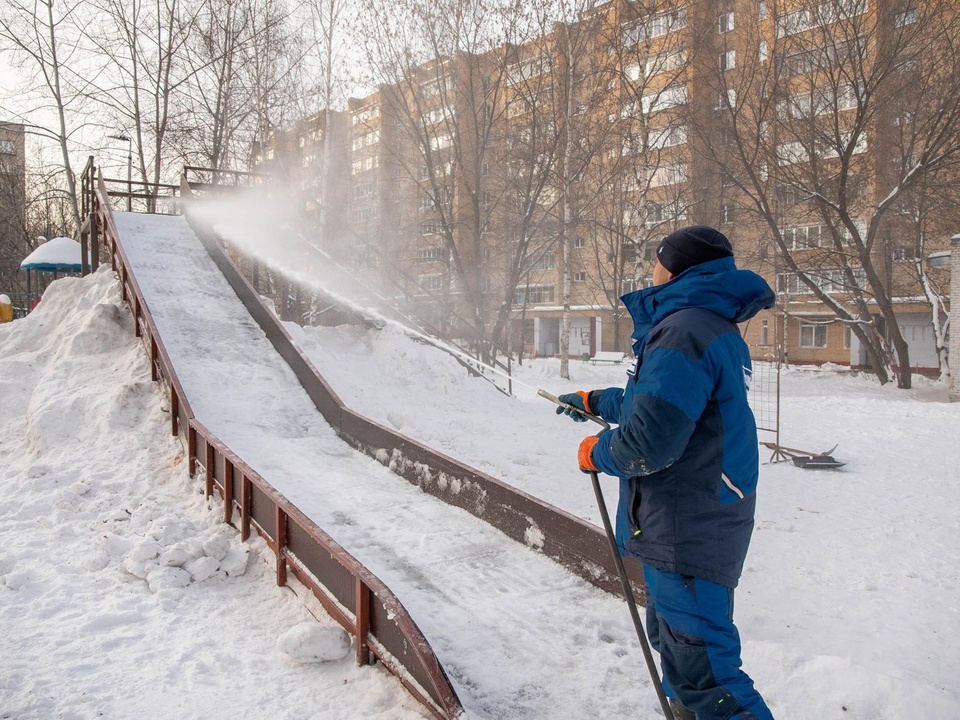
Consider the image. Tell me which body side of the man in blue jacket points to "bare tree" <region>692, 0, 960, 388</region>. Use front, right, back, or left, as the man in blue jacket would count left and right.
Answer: right

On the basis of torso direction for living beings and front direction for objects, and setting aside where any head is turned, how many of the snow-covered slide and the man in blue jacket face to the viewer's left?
1

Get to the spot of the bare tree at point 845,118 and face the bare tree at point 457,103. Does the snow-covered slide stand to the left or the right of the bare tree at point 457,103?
left

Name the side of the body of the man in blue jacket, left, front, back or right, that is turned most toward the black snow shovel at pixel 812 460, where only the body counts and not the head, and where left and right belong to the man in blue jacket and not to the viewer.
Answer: right

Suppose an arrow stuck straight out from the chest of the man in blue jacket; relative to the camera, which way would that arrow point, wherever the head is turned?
to the viewer's left

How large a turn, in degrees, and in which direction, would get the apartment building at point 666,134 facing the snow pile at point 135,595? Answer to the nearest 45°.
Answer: approximately 45° to its left

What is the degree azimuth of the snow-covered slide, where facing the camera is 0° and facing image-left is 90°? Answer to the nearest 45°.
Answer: approximately 315°

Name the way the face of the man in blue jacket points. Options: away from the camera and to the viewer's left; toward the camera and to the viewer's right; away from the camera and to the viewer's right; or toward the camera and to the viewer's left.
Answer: away from the camera and to the viewer's left

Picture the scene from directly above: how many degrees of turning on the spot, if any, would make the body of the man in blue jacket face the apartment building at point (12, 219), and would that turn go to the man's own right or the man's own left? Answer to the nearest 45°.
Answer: approximately 45° to the man's own right

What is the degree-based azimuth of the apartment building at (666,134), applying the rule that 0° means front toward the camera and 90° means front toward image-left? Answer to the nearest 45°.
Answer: approximately 45°
